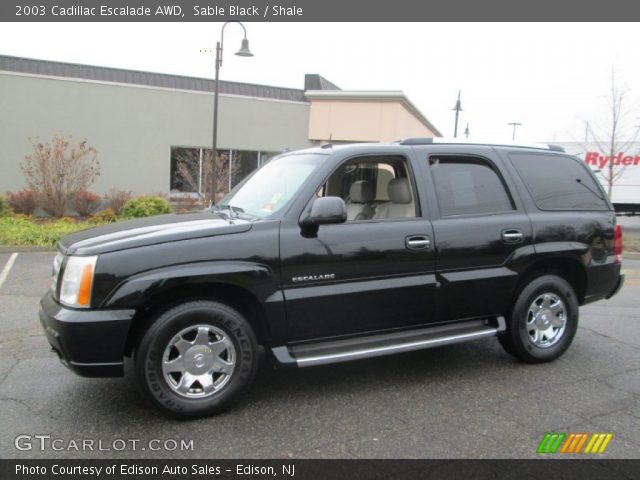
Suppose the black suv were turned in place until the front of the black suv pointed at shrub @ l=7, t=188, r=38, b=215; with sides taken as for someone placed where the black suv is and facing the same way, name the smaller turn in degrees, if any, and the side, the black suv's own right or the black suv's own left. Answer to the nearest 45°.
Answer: approximately 90° to the black suv's own right

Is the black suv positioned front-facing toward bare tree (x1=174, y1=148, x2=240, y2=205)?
no

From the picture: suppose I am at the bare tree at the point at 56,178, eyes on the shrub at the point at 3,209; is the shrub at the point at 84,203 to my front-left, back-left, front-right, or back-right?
back-left

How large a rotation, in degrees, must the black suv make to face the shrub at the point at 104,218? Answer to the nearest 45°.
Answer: approximately 90° to its right

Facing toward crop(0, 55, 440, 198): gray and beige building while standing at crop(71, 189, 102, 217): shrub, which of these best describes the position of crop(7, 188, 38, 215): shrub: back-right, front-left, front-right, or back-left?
back-left

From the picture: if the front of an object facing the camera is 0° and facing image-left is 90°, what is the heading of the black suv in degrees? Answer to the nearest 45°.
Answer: approximately 45°

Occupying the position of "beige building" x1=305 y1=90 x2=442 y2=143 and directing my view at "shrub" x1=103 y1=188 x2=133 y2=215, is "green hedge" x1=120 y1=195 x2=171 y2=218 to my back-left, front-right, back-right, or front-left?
front-left

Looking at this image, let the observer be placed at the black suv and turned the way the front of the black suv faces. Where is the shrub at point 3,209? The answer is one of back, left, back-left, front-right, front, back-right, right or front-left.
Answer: right

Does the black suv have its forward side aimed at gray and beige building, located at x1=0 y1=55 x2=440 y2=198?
no

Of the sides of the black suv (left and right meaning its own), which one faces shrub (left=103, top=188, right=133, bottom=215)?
right

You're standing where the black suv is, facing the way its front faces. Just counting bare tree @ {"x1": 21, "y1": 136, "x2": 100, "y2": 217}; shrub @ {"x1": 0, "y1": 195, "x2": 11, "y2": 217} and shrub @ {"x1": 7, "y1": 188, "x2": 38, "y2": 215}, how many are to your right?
3

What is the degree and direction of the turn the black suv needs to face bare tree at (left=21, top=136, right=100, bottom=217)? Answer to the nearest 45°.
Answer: approximately 90° to its right
